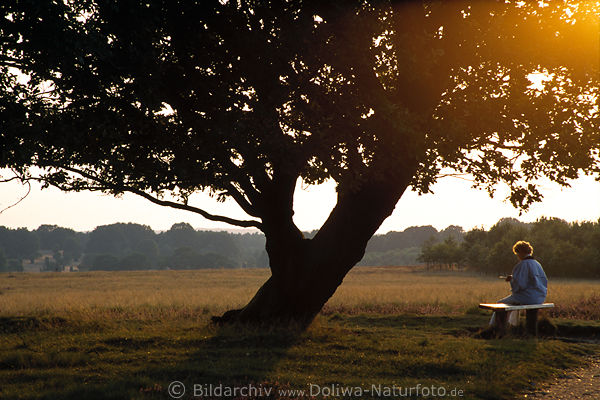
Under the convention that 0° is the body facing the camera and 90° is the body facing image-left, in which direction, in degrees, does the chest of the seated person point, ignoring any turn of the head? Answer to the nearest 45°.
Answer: approximately 135°
